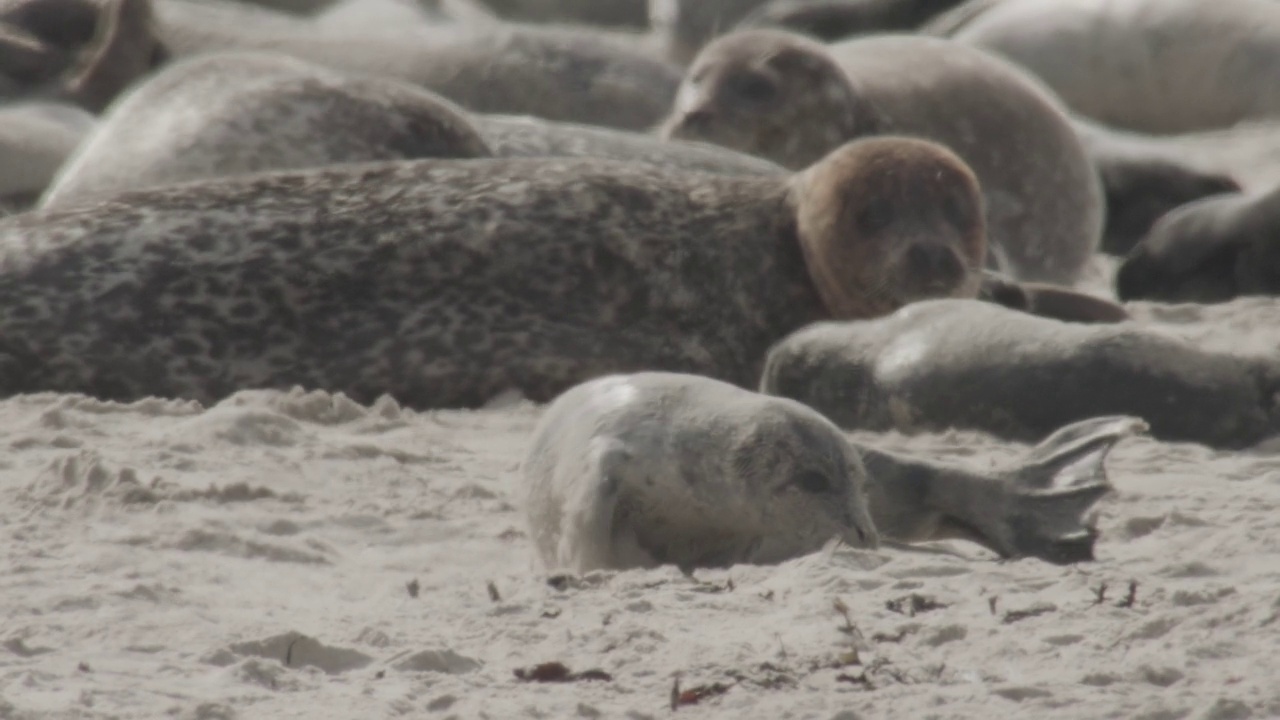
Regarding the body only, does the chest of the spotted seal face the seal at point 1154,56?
no

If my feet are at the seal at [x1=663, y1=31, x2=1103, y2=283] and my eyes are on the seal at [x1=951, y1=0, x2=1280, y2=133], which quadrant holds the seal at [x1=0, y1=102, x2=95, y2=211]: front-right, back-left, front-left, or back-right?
back-left

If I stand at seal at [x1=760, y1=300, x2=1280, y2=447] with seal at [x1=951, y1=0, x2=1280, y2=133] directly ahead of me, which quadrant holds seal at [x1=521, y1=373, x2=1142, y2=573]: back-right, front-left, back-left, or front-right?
back-left

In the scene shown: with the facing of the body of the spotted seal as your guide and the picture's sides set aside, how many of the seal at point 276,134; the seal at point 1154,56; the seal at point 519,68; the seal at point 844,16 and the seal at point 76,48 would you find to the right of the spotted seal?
0

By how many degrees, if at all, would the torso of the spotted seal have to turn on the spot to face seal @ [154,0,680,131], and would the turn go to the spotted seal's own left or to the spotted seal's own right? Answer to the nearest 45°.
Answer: approximately 90° to the spotted seal's own left

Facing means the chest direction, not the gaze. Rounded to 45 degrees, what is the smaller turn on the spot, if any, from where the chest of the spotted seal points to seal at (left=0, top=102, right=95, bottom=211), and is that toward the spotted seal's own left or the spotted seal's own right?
approximately 135° to the spotted seal's own left

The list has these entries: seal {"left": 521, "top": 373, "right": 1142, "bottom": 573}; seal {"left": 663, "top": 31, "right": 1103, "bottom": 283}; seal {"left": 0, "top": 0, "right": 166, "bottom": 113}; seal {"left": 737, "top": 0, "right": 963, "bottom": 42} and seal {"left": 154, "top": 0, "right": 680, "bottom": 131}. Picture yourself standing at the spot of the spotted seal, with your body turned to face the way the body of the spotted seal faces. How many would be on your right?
1

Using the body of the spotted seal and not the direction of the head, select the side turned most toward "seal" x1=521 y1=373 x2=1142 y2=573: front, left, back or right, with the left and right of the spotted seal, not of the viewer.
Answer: right

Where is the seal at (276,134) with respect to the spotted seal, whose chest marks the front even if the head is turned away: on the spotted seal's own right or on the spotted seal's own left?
on the spotted seal's own left

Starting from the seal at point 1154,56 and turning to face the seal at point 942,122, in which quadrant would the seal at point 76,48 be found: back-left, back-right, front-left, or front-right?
front-right

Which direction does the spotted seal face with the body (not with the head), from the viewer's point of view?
to the viewer's right

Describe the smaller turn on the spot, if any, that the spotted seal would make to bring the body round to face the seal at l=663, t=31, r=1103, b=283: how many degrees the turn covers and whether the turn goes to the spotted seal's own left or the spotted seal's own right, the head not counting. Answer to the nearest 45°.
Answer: approximately 45° to the spotted seal's own left

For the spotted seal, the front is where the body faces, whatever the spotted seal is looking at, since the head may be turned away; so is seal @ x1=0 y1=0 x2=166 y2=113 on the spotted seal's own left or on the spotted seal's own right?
on the spotted seal's own left

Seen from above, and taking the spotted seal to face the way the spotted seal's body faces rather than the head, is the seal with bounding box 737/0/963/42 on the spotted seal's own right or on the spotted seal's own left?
on the spotted seal's own left
